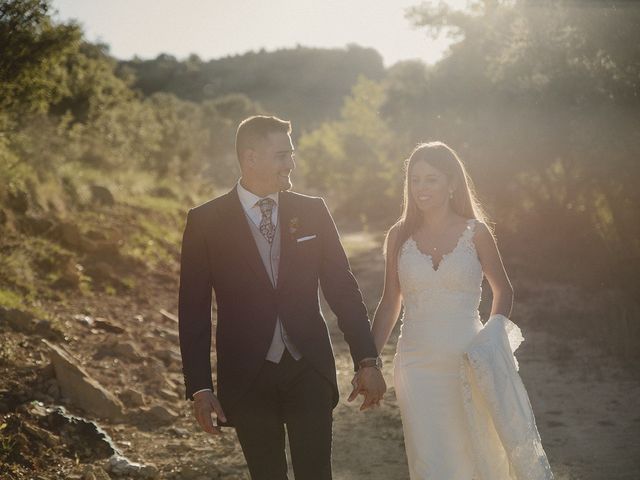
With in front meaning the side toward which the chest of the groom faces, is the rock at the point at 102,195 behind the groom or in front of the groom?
behind

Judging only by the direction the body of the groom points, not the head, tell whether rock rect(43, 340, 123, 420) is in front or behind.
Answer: behind

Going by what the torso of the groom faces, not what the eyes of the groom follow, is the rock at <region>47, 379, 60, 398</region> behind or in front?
behind

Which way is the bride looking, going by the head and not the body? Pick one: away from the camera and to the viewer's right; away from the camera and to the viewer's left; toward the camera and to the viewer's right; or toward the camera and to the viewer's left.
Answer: toward the camera and to the viewer's left

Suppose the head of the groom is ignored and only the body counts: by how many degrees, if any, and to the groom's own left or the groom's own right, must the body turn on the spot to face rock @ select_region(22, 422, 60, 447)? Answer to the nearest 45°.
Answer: approximately 135° to the groom's own right

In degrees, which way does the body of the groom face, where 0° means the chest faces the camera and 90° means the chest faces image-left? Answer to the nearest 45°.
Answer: approximately 0°

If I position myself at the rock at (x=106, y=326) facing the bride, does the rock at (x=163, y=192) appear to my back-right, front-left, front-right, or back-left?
back-left

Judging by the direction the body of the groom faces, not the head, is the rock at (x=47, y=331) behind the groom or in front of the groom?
behind

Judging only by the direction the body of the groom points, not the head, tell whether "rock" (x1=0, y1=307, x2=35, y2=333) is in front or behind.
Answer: behind

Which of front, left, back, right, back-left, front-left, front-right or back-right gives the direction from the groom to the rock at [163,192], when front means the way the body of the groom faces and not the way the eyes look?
back
